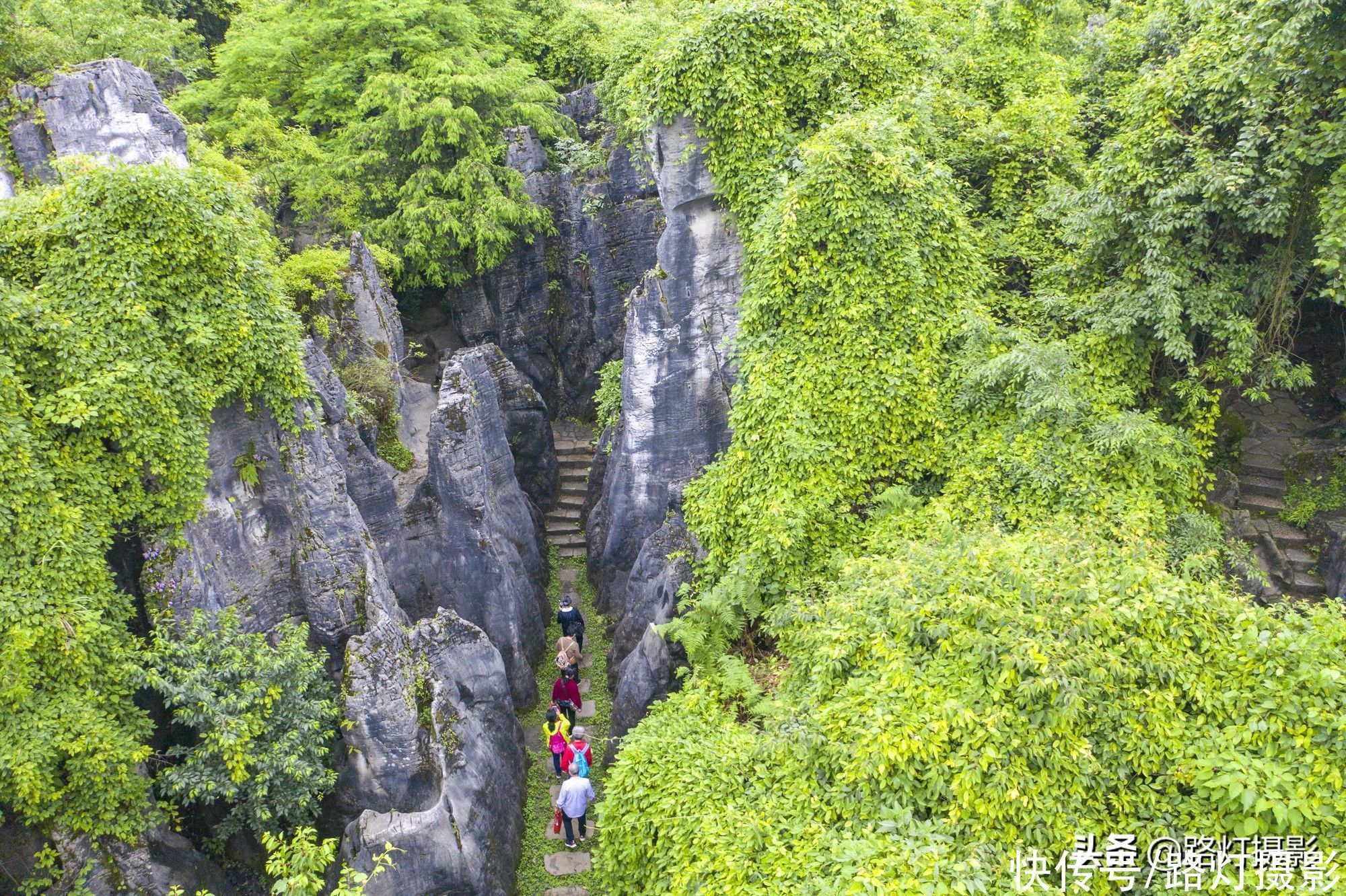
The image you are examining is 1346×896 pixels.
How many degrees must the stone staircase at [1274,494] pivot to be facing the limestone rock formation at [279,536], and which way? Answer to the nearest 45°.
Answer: approximately 45° to its right

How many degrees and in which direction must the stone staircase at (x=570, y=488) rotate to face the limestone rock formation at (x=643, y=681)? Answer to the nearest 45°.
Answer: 0° — it already faces it

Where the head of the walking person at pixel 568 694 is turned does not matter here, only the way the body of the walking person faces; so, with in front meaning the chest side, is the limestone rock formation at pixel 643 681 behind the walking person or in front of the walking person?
in front

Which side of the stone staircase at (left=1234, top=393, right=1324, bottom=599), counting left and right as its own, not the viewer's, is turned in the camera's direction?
front

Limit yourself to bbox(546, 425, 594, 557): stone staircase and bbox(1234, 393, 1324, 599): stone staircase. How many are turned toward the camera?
2

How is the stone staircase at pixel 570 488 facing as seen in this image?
toward the camera

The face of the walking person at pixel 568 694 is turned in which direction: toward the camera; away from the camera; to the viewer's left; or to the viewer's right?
away from the camera

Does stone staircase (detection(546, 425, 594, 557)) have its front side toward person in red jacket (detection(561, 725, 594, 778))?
yes

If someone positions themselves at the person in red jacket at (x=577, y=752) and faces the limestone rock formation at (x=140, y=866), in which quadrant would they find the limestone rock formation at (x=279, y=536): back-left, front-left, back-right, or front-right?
front-right
